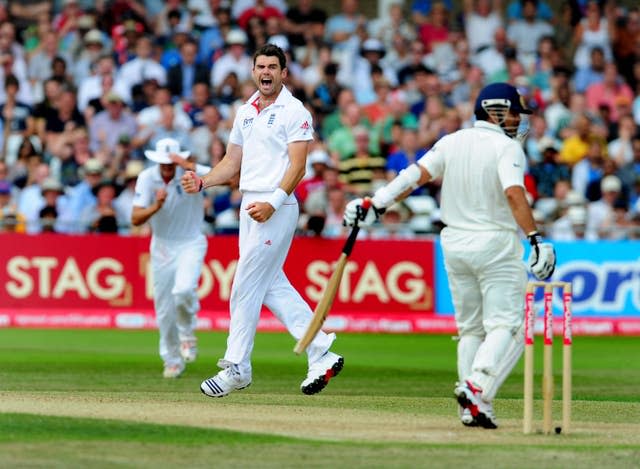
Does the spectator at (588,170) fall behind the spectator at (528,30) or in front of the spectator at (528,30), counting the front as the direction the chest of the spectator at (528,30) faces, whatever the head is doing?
in front

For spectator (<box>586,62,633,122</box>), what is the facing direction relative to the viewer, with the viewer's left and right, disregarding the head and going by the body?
facing the viewer

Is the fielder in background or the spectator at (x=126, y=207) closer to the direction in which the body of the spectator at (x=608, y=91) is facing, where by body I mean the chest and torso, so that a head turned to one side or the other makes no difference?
the fielder in background

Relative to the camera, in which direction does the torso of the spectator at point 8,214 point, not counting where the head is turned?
toward the camera

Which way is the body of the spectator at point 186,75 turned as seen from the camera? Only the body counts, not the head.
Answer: toward the camera

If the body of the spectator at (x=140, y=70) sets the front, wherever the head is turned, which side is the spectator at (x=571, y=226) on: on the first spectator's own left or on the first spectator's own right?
on the first spectator's own left

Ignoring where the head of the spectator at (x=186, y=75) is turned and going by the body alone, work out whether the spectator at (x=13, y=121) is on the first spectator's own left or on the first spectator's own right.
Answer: on the first spectator's own right

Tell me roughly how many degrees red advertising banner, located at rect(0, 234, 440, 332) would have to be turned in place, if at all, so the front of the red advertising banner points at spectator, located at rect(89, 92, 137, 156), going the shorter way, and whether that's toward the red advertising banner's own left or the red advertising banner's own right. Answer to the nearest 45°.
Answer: approximately 135° to the red advertising banner's own right

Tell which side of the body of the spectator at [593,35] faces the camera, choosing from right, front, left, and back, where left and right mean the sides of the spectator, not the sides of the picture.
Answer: front

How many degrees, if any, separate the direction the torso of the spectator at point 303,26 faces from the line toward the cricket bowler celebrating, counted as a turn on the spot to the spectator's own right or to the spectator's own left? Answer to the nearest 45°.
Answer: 0° — they already face them
